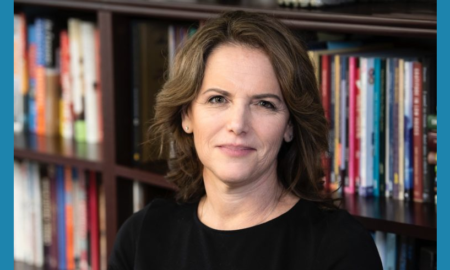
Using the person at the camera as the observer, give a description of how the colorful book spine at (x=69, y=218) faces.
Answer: facing the viewer

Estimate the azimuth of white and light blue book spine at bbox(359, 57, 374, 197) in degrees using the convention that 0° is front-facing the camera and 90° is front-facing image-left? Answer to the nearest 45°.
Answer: approximately 0°

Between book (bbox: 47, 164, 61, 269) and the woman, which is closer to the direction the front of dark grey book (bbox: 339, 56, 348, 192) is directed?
the woman

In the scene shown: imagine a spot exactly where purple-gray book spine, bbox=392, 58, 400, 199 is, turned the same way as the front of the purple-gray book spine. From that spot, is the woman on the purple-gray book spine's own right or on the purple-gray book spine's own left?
on the purple-gray book spine's own right

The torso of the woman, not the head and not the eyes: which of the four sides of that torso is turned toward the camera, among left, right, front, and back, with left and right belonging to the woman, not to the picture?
front
